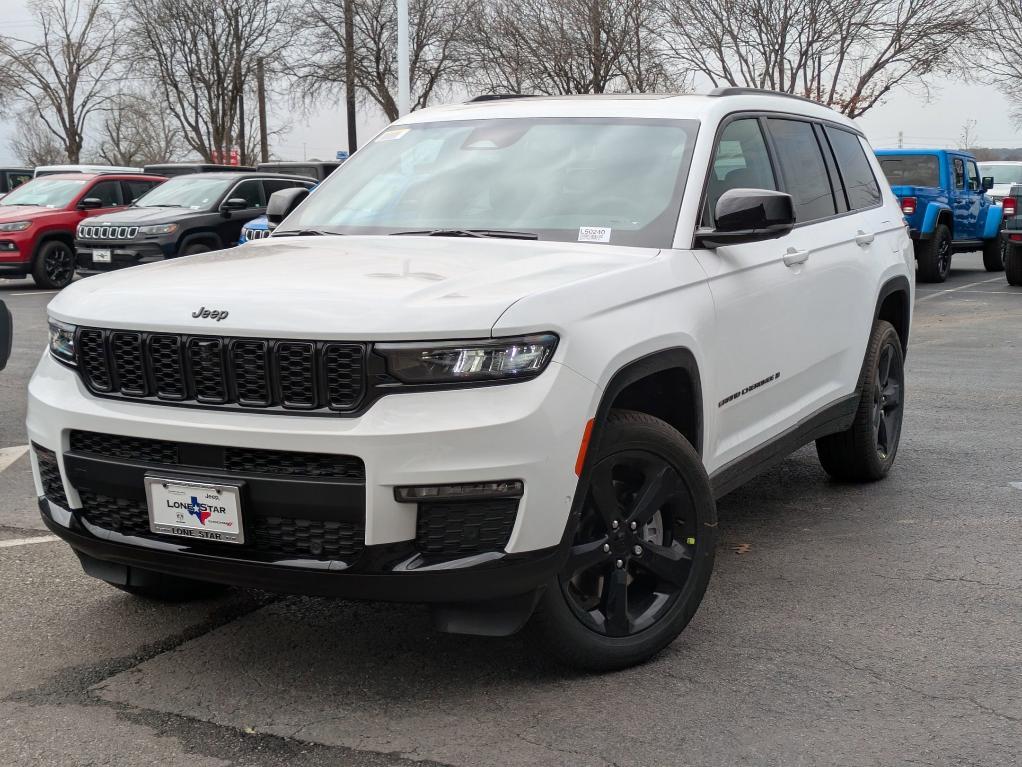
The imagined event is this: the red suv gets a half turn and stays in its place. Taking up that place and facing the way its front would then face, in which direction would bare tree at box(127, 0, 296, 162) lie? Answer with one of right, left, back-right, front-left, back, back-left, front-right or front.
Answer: front-left

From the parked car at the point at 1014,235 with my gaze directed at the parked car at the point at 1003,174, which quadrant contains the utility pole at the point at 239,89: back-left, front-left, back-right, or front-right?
front-left

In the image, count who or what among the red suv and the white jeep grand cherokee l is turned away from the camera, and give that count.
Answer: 0

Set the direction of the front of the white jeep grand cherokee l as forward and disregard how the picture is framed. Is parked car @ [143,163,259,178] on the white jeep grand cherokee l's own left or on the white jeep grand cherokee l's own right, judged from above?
on the white jeep grand cherokee l's own right

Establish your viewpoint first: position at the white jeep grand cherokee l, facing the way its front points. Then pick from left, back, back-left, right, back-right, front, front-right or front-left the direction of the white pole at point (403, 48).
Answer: back-right

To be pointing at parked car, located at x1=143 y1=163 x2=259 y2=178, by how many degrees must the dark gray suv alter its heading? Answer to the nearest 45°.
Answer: approximately 135° to its right

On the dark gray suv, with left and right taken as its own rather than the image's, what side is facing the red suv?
right

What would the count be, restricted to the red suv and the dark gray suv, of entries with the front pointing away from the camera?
0

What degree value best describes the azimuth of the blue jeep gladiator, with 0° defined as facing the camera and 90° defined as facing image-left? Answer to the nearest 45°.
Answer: approximately 225°

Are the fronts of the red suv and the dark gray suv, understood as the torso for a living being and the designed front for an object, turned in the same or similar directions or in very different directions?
same or similar directions

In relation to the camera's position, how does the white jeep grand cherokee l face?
facing the viewer and to the left of the viewer

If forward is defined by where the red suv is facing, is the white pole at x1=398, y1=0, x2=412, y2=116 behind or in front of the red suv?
behind

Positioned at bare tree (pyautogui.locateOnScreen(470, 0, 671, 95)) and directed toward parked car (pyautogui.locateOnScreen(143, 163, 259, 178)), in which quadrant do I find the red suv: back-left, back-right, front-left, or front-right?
front-left
